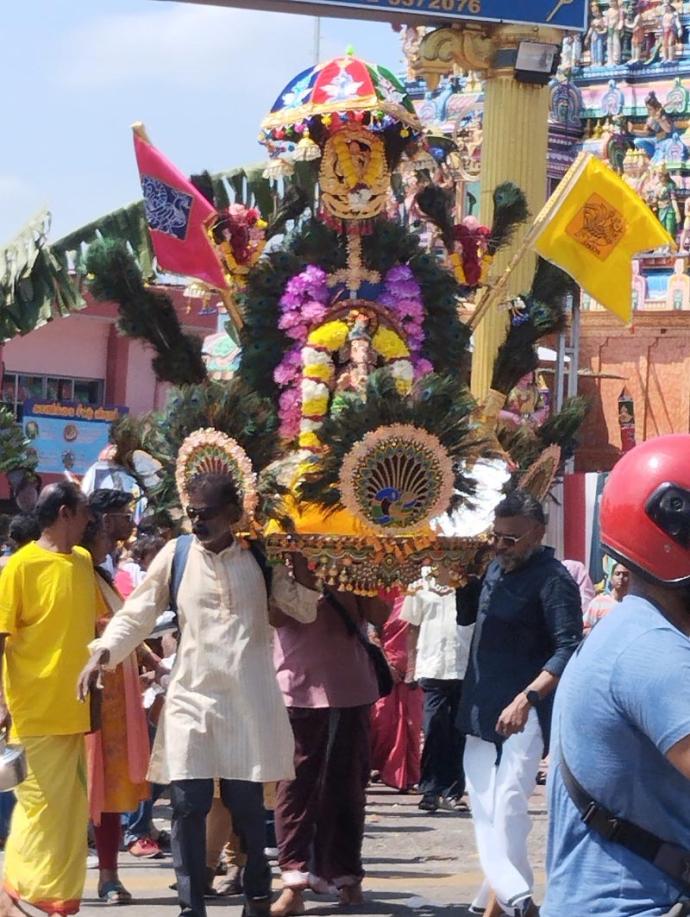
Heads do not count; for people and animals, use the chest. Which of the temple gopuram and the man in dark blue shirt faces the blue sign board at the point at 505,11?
the temple gopuram

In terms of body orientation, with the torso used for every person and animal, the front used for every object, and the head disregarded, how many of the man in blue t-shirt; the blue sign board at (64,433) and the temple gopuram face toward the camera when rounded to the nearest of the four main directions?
2

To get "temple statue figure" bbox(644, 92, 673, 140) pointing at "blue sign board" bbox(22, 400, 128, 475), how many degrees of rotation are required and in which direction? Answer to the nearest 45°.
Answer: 0° — it already faces it

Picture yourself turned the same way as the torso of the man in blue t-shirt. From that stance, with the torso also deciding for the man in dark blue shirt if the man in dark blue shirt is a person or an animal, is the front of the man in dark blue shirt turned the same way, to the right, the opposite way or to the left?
the opposite way

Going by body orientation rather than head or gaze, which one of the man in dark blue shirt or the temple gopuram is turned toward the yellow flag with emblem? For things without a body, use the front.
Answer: the temple gopuram

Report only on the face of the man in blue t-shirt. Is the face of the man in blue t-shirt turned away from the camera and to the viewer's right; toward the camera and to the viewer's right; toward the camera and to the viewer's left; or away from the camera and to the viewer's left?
away from the camera and to the viewer's right

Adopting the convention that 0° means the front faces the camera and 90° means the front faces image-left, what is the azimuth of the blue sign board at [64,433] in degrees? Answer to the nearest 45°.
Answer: approximately 0°

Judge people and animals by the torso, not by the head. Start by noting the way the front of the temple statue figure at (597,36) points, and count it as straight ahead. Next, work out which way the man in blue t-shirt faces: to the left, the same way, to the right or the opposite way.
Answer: the opposite way

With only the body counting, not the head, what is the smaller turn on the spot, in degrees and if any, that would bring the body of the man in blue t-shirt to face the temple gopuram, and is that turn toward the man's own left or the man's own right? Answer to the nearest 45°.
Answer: approximately 45° to the man's own left

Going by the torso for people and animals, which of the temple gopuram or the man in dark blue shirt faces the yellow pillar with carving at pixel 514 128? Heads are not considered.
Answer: the temple gopuram
